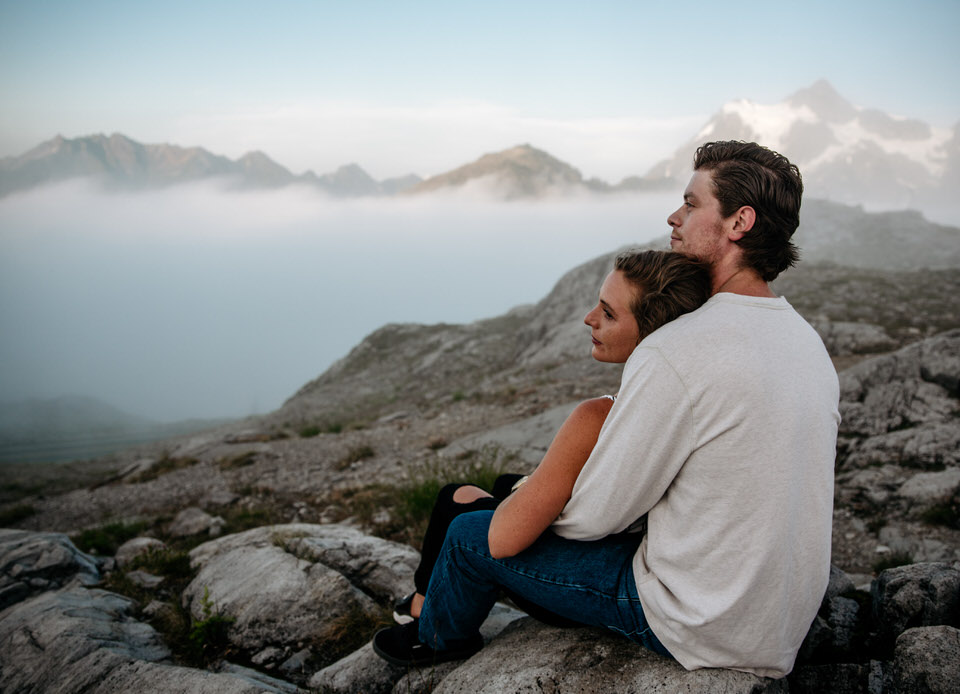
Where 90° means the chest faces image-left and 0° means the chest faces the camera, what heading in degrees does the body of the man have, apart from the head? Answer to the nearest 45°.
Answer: approximately 135°

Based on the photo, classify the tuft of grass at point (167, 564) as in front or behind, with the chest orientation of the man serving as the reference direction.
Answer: in front

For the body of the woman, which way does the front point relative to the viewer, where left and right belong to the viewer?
facing to the left of the viewer

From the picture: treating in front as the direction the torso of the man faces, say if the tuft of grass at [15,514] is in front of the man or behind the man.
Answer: in front

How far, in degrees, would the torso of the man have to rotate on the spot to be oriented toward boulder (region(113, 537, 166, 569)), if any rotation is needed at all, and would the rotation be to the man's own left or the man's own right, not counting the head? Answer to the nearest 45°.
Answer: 0° — they already face it

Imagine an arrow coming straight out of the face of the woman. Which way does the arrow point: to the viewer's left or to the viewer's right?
to the viewer's left

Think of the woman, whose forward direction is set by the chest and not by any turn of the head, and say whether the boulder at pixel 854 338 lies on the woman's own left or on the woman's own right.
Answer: on the woman's own right

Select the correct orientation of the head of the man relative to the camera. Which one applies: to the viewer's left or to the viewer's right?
to the viewer's left
